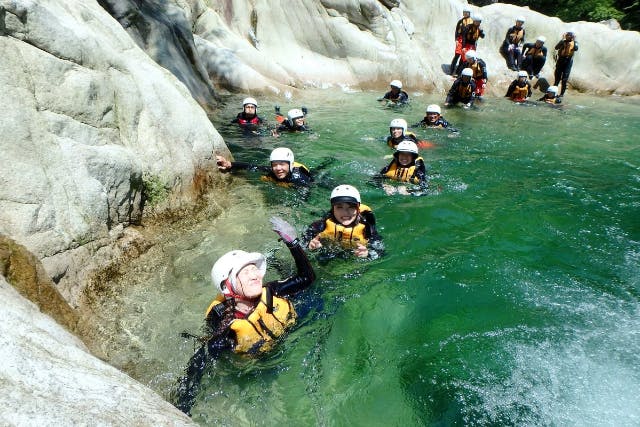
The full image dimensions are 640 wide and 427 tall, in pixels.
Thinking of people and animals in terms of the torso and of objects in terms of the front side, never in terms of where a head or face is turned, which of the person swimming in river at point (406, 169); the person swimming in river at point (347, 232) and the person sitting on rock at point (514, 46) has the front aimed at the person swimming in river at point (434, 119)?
the person sitting on rock

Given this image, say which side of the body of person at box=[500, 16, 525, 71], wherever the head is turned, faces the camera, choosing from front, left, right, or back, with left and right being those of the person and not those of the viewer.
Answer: front

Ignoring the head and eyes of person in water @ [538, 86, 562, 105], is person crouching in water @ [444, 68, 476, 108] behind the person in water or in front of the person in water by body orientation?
in front

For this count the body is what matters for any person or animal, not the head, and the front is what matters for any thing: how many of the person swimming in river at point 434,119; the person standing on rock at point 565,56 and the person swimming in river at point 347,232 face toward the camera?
3

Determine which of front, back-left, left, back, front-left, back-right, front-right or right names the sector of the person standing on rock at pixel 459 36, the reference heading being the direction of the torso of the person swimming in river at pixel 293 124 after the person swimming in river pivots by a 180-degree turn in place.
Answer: right

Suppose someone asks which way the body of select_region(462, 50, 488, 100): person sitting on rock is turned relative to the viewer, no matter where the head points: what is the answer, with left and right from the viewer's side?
facing the viewer and to the left of the viewer

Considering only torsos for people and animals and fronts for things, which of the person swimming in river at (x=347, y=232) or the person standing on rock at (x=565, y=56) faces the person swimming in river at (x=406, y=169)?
the person standing on rock

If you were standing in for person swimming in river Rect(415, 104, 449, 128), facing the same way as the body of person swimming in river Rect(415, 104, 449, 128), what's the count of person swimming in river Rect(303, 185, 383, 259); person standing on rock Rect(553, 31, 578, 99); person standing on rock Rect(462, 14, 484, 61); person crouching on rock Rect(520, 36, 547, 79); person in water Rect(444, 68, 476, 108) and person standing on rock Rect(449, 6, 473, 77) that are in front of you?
1

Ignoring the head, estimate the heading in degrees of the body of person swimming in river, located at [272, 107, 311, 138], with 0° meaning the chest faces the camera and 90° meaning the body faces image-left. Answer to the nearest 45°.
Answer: approximately 315°

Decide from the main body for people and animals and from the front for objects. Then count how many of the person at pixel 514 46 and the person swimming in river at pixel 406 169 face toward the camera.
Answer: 2

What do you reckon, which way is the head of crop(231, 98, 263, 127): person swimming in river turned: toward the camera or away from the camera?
toward the camera

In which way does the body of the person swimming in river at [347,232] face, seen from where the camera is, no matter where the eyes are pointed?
toward the camera

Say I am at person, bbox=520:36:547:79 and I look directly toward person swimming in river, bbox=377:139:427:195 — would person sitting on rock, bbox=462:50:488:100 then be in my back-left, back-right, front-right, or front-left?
front-right

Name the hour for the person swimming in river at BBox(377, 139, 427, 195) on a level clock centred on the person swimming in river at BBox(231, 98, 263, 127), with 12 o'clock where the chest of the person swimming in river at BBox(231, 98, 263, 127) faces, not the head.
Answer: the person swimming in river at BBox(377, 139, 427, 195) is roughly at 11 o'clock from the person swimming in river at BBox(231, 98, 263, 127).

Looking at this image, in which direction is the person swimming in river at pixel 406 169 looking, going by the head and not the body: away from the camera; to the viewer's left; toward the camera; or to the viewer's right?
toward the camera

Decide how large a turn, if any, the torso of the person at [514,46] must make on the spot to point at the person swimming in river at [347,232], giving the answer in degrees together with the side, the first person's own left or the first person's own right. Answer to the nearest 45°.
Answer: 0° — they already face them

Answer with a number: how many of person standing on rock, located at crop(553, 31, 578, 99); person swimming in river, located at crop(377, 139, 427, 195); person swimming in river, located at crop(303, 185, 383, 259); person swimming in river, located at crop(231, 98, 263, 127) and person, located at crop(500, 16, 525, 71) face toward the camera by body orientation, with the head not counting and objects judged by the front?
5

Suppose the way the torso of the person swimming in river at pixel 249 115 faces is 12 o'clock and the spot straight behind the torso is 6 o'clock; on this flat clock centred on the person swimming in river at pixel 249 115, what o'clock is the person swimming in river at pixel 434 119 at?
the person swimming in river at pixel 434 119 is roughly at 9 o'clock from the person swimming in river at pixel 249 115.
